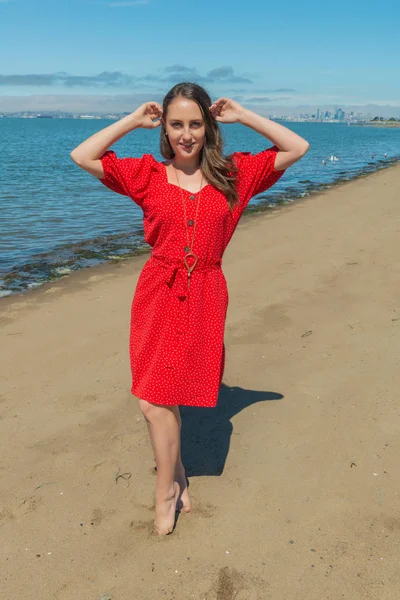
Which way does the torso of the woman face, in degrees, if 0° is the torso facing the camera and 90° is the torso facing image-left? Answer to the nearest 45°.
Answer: approximately 0°
